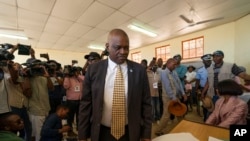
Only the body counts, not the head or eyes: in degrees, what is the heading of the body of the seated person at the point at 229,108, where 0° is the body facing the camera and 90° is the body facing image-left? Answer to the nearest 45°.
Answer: approximately 45°

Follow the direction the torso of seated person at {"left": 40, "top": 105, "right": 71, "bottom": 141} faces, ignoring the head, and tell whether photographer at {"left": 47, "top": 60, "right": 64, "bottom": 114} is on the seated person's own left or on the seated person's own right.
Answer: on the seated person's own left

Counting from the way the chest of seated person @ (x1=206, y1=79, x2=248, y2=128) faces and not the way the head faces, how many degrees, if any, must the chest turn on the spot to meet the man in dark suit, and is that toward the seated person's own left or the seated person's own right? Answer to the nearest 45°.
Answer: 0° — they already face them

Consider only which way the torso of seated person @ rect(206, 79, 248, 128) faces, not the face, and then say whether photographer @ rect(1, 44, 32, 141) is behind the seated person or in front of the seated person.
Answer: in front

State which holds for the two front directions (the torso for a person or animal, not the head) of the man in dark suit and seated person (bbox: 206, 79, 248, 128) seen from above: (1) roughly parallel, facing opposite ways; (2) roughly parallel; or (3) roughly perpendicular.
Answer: roughly perpendicular

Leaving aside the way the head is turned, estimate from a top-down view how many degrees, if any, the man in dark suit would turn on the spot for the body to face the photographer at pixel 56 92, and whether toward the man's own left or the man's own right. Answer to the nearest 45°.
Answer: approximately 135° to the man's own right

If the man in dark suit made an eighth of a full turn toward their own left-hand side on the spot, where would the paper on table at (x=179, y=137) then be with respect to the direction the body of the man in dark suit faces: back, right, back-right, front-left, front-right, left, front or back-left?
front-left

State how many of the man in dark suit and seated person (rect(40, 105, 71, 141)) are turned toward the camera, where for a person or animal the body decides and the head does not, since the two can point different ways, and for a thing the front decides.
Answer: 1

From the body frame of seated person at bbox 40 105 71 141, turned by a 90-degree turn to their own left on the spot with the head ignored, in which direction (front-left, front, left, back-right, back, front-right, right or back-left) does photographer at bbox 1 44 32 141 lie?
front-left
